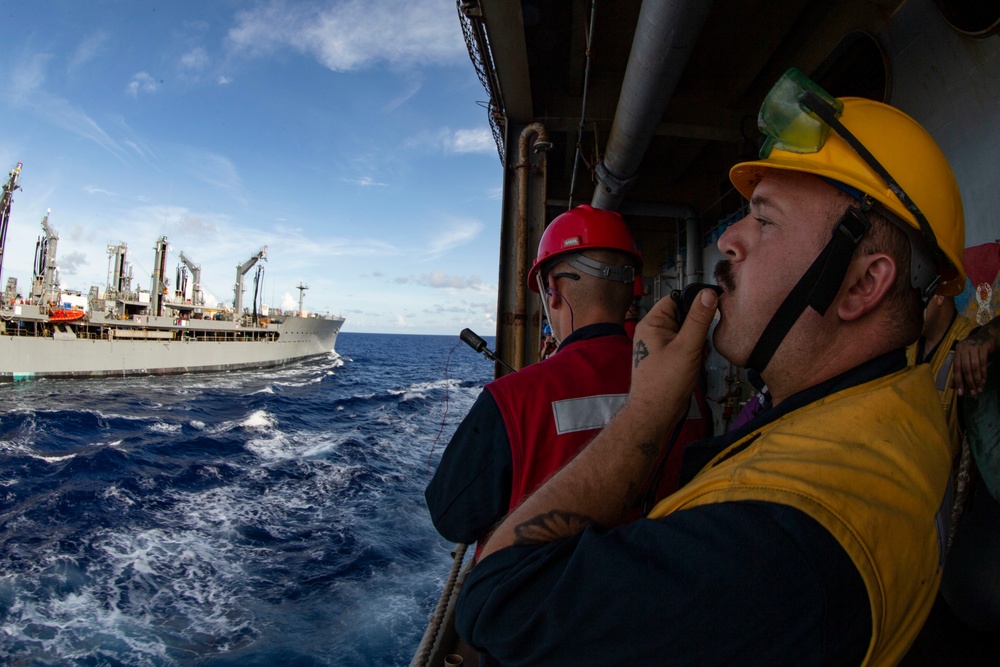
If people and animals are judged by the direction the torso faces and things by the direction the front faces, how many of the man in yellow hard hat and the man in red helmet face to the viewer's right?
0

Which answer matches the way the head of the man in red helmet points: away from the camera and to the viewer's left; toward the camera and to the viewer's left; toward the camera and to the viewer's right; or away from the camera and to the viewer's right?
away from the camera and to the viewer's left

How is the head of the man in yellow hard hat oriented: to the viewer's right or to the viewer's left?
to the viewer's left

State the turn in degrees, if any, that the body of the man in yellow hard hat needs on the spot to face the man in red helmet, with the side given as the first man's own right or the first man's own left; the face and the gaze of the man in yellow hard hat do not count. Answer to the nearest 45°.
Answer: approximately 45° to the first man's own right

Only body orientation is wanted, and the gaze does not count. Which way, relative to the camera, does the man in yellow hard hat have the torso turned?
to the viewer's left

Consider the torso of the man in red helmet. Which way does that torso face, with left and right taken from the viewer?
facing away from the viewer and to the left of the viewer

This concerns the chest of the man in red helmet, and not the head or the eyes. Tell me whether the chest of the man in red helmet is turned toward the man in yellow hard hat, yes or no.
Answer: no
